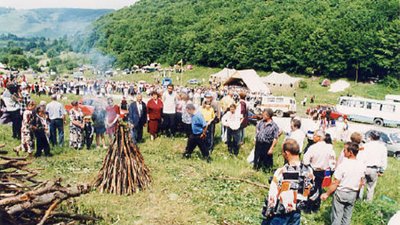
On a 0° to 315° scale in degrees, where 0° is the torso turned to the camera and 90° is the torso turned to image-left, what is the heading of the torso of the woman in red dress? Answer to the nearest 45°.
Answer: approximately 0°

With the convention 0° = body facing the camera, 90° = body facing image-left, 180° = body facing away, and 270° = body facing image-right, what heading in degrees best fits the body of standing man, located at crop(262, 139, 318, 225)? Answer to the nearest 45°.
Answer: approximately 180°

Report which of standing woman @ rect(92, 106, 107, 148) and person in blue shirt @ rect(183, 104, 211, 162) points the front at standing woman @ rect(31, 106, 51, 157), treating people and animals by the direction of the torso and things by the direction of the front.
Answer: the person in blue shirt

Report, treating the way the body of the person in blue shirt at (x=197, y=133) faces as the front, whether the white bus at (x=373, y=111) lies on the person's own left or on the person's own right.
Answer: on the person's own right

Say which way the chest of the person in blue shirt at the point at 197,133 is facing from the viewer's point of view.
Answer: to the viewer's left

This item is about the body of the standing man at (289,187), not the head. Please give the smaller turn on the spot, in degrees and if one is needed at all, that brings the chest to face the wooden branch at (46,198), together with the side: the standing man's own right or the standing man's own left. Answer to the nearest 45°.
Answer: approximately 90° to the standing man's own left

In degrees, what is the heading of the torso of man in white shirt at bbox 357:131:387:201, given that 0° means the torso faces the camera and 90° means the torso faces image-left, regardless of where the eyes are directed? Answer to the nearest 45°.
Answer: approximately 135°

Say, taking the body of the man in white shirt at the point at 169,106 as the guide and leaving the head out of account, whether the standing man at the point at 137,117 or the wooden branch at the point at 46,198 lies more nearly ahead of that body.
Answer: the wooden branch

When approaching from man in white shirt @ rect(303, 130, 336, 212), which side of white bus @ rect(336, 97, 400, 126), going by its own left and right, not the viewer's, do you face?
left

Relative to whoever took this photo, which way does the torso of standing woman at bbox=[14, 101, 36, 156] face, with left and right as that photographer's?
facing to the right of the viewer

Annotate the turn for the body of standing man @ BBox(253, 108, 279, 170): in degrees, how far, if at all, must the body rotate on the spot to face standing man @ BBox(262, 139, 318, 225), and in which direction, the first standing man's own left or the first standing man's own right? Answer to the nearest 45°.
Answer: approximately 45° to the first standing man's own left

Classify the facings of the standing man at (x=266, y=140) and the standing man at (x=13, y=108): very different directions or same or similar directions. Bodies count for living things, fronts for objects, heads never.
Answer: very different directions

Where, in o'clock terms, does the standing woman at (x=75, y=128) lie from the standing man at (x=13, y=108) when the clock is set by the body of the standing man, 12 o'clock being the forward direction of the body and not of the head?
The standing woman is roughly at 1 o'clock from the standing man.
